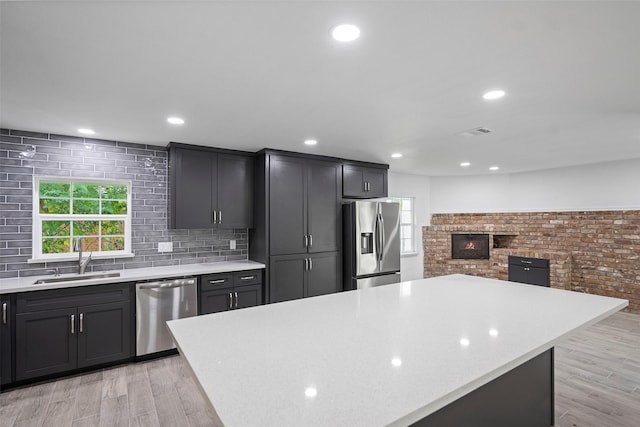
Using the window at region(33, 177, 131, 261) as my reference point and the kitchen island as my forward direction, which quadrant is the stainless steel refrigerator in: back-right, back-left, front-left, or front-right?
front-left

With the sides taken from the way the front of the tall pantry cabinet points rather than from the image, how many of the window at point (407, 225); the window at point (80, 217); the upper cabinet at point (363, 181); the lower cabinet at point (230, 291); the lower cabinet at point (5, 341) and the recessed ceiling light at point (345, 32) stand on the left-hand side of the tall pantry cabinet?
2

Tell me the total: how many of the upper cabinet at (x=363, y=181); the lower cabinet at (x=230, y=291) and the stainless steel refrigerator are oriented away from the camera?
0

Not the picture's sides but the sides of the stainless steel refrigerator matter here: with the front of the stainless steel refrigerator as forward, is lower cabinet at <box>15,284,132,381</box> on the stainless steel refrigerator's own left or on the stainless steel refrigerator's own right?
on the stainless steel refrigerator's own right

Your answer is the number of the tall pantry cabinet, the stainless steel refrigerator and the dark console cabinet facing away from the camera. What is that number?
0

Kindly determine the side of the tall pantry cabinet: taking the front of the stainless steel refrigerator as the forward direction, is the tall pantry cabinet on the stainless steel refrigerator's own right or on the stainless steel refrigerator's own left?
on the stainless steel refrigerator's own right

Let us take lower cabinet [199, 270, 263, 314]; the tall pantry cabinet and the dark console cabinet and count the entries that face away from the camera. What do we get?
0

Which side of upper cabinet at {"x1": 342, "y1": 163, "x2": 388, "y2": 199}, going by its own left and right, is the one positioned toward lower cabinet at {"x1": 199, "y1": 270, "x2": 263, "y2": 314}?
right

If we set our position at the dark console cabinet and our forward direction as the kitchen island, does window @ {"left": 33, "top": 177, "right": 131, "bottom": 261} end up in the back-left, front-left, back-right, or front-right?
front-right

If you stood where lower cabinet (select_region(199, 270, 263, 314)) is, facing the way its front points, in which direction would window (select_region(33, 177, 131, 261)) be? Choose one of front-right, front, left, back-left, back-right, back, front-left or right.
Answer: back-right

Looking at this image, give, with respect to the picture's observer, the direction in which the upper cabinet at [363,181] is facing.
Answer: facing the viewer and to the right of the viewer

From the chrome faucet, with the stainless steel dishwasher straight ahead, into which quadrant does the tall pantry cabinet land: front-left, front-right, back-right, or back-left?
front-left

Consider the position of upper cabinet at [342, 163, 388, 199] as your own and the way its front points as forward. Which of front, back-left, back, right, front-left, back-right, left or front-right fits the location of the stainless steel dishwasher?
right

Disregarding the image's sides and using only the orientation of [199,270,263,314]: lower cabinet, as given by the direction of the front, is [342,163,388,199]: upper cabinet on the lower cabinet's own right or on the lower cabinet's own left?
on the lower cabinet's own left

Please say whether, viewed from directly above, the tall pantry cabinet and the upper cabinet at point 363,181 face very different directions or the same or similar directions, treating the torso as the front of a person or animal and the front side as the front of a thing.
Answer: same or similar directions

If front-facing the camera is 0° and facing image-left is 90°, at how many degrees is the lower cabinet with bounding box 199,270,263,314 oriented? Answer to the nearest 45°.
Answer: approximately 315°

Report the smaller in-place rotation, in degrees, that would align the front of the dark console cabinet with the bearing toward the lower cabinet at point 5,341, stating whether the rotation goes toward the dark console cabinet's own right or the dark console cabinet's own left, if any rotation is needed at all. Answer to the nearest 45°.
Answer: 0° — it already faces it
